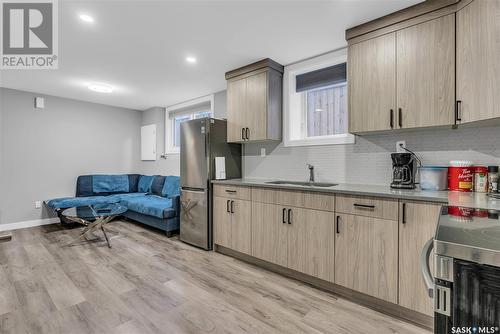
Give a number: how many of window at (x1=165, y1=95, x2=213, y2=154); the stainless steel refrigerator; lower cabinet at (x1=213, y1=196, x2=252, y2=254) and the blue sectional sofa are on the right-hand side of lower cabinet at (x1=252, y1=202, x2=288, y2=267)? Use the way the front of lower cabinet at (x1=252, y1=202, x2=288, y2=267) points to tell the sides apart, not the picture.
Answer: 4

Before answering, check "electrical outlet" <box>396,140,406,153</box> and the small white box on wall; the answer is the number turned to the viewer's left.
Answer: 0

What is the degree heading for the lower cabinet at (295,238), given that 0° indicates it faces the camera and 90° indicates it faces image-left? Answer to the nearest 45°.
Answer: approximately 45°

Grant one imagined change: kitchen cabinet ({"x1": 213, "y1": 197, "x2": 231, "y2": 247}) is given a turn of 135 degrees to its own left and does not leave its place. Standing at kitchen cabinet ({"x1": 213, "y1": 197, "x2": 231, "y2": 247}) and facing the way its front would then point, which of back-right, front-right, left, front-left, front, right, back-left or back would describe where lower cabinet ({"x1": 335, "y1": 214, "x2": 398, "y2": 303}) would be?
front-right

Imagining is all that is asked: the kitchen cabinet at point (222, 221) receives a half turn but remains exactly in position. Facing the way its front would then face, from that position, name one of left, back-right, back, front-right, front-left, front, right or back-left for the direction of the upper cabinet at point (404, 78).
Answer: right

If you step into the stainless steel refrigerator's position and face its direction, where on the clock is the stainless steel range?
The stainless steel range is roughly at 10 o'clock from the stainless steel refrigerator.

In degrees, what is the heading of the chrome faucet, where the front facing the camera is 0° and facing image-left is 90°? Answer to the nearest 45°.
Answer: approximately 45°

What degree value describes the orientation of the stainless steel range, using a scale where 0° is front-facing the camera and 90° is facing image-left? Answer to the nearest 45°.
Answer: approximately 90°

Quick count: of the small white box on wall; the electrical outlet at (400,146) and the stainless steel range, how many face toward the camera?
2

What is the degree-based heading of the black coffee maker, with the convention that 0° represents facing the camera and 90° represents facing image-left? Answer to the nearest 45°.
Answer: approximately 0°

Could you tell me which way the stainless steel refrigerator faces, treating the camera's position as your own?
facing the viewer and to the left of the viewer

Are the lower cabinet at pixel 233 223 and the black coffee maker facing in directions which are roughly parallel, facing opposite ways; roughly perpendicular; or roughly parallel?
roughly parallel

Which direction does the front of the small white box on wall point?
toward the camera

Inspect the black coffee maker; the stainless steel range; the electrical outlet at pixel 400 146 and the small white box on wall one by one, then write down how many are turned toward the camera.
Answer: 3

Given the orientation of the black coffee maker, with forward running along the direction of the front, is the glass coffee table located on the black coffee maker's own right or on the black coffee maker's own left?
on the black coffee maker's own right

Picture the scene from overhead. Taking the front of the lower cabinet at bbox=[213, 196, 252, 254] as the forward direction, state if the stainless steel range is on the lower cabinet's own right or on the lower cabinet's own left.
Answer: on the lower cabinet's own left
